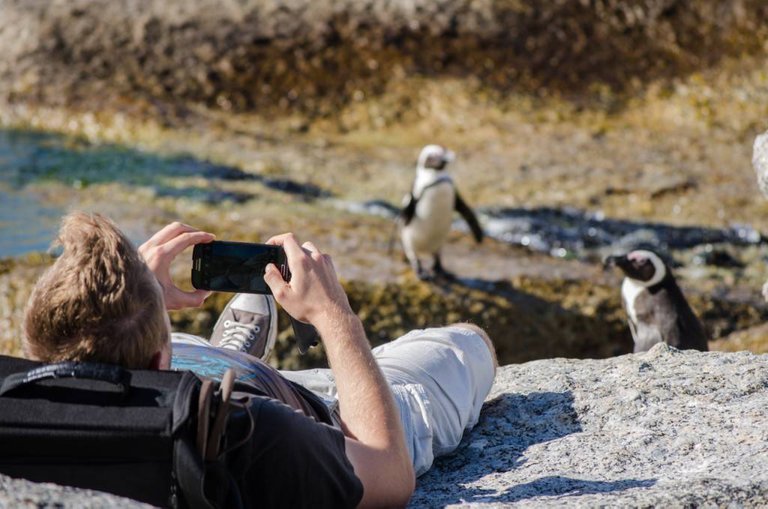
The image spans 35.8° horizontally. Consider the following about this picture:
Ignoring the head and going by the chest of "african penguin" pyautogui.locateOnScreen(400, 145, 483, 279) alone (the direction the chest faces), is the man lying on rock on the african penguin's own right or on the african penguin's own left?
on the african penguin's own right

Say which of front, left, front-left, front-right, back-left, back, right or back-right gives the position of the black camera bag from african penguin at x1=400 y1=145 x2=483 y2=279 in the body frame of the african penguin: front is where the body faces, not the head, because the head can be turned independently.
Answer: front-right

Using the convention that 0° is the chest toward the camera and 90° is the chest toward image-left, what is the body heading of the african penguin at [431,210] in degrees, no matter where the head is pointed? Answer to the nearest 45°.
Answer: approximately 315°

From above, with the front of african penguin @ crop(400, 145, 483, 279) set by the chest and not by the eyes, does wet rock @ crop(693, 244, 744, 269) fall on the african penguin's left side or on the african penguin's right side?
on the african penguin's left side
